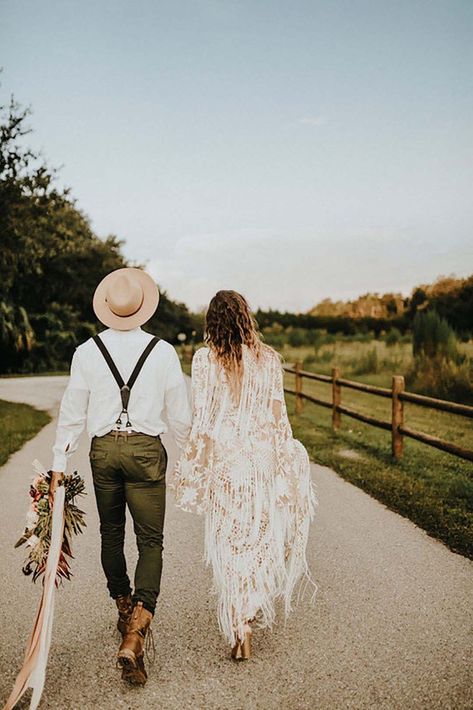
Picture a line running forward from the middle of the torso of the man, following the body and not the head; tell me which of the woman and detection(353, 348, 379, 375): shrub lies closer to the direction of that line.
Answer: the shrub

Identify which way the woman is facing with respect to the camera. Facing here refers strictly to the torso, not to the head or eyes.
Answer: away from the camera

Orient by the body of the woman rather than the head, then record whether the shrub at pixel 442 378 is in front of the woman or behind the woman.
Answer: in front

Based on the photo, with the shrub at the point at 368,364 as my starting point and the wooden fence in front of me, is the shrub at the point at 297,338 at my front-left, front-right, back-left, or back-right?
back-right

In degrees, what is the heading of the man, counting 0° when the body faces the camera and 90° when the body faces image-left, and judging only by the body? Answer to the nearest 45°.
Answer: approximately 180°

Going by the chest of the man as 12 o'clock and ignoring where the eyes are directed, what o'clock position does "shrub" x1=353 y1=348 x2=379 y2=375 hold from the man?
The shrub is roughly at 1 o'clock from the man.

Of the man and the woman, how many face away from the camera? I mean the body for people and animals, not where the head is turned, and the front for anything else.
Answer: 2

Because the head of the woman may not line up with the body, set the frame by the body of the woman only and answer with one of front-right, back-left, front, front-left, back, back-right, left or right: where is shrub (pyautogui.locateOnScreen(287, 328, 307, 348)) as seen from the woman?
front

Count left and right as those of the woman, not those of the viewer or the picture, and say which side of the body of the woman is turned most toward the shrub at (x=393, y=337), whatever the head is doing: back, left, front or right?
front

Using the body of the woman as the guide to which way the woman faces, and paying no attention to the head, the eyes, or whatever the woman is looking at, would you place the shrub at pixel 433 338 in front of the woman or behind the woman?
in front

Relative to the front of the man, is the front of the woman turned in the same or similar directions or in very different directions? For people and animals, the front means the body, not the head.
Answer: same or similar directions

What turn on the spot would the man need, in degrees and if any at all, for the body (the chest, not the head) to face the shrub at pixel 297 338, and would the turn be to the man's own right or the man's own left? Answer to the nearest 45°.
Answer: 0° — they already face it

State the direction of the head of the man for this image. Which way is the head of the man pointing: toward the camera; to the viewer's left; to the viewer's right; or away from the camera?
away from the camera
